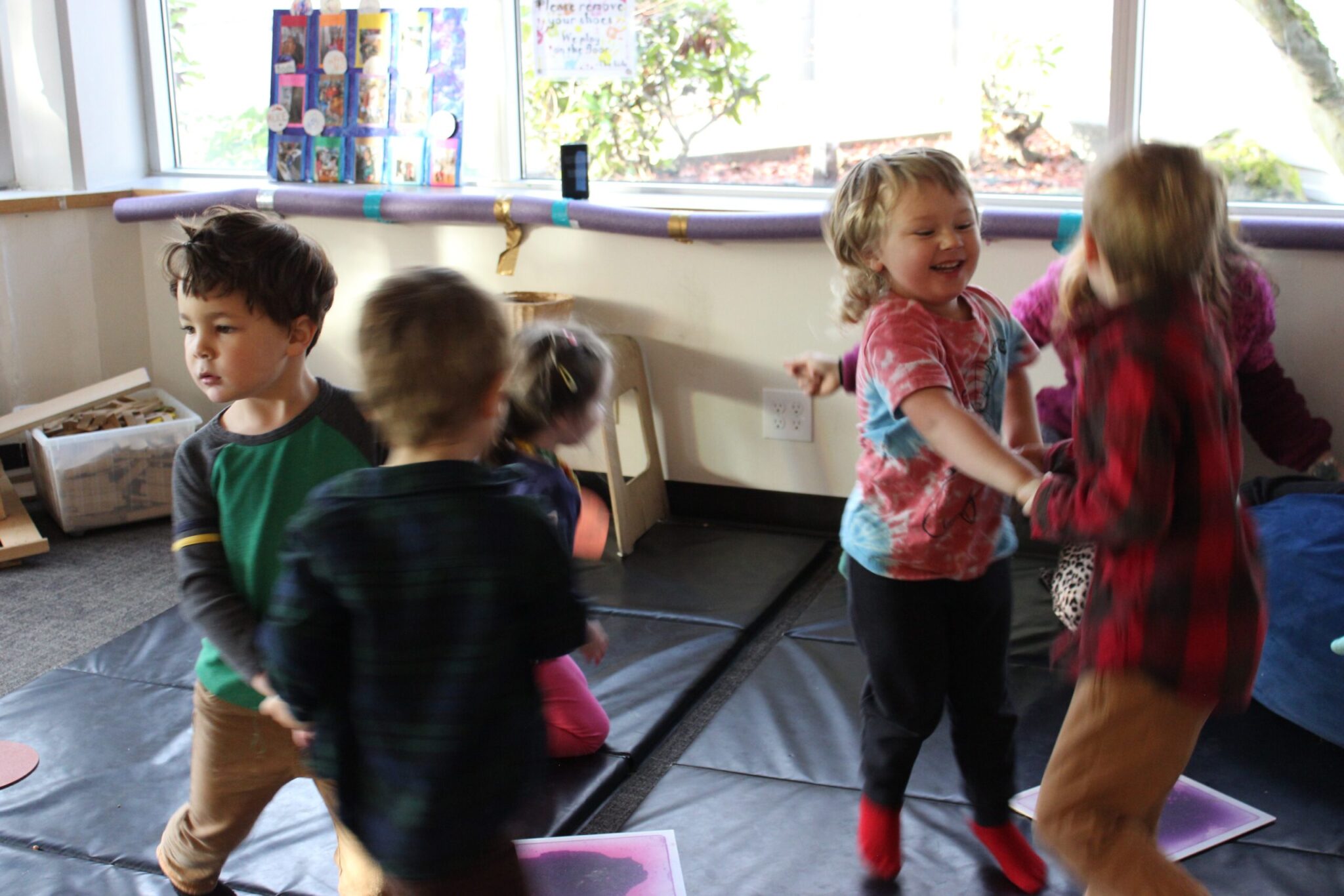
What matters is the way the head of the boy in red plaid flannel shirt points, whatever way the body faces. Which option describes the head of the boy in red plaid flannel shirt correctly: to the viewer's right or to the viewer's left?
to the viewer's left

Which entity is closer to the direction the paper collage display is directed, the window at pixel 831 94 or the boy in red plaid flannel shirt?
the boy in red plaid flannel shirt

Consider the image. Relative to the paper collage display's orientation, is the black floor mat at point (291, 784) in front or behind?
in front

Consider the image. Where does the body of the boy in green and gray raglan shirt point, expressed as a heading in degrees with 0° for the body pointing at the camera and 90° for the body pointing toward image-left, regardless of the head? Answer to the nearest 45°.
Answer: approximately 45°

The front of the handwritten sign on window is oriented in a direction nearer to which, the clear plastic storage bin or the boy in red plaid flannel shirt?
the boy in red plaid flannel shirt

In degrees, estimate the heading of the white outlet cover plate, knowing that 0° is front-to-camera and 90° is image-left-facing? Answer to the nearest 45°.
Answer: approximately 0°

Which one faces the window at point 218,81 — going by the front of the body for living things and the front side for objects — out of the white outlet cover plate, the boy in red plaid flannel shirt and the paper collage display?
the boy in red plaid flannel shirt

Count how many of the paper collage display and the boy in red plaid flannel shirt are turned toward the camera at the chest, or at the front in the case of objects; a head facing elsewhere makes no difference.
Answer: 1

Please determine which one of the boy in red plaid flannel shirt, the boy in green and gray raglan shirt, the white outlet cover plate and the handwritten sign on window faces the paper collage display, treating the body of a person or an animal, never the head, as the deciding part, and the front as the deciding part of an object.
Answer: the boy in red plaid flannel shirt
